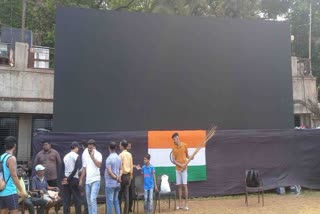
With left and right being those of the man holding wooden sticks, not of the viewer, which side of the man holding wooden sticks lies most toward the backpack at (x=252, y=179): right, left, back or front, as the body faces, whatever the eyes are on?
left

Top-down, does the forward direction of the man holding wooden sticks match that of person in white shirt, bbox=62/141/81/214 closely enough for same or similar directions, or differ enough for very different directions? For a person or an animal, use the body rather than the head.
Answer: very different directions

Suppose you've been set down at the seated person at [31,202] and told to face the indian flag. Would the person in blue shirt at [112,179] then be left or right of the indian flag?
right
